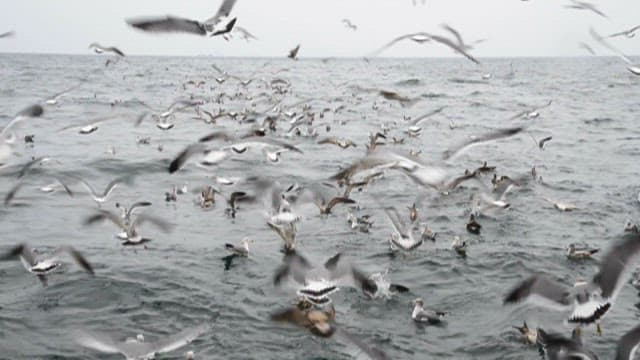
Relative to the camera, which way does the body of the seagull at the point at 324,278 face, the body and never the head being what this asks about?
away from the camera

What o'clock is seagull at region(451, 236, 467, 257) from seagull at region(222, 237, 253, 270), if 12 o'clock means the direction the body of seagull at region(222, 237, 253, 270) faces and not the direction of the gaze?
seagull at region(451, 236, 467, 257) is roughly at 12 o'clock from seagull at region(222, 237, 253, 270).

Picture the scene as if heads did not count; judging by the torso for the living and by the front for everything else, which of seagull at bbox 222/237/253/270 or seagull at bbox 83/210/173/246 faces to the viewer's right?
seagull at bbox 222/237/253/270

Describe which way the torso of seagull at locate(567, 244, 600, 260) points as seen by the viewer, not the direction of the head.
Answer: to the viewer's left

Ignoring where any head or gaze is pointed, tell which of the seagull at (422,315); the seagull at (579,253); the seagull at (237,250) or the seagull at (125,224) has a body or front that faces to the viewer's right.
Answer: the seagull at (237,250)
